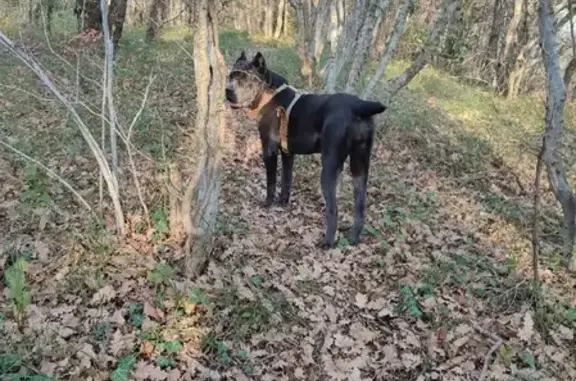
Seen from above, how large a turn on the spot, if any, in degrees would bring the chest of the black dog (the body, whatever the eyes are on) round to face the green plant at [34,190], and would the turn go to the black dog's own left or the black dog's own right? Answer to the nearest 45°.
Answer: approximately 45° to the black dog's own left

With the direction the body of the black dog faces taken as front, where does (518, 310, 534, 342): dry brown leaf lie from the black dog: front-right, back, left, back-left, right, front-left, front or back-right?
back

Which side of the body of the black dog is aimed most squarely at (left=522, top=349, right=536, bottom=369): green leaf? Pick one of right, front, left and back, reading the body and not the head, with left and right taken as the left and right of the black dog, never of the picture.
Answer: back

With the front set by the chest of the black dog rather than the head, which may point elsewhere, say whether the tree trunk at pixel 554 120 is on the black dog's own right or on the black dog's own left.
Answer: on the black dog's own right

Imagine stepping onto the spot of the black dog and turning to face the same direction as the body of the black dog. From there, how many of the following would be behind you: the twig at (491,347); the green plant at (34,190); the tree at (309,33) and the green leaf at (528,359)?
2

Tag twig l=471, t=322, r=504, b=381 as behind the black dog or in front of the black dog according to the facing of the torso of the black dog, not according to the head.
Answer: behind

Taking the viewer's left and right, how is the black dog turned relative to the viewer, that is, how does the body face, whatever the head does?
facing away from the viewer and to the left of the viewer

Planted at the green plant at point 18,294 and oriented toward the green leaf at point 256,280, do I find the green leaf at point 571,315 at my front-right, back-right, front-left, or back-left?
front-right

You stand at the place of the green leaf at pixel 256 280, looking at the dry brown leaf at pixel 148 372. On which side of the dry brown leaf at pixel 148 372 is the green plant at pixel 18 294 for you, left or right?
right

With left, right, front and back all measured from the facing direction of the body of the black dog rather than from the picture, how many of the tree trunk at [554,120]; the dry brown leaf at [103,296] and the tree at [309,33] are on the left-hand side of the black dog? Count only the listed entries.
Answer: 1

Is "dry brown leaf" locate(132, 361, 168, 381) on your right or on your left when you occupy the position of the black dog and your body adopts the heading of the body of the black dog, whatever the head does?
on your left

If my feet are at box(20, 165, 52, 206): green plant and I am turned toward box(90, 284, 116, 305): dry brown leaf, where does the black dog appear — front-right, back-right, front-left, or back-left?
front-left

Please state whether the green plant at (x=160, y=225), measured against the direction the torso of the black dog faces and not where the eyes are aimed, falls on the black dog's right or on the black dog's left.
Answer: on the black dog's left

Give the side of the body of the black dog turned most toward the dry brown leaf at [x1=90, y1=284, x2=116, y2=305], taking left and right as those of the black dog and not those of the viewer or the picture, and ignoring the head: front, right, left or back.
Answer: left
